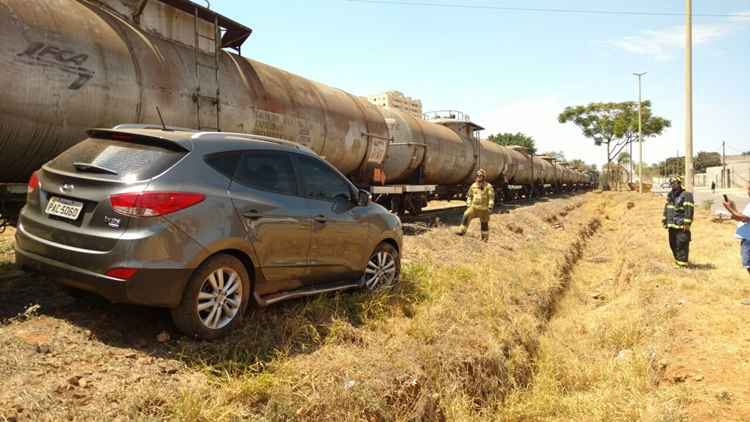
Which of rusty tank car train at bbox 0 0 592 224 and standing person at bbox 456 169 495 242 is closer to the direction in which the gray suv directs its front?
the standing person

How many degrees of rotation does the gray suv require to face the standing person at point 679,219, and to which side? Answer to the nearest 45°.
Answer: approximately 45° to its right

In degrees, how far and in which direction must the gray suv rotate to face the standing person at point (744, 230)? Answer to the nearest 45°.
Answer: approximately 45° to its right

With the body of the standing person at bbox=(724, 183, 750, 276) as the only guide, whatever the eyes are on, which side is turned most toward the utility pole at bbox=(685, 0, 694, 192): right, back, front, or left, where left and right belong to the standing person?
right

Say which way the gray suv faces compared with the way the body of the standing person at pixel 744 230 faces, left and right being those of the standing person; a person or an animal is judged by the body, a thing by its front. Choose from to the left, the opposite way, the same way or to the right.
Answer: to the right

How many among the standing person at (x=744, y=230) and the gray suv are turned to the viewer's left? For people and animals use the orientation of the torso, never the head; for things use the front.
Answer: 1

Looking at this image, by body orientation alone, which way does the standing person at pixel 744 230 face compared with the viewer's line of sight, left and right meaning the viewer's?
facing to the left of the viewer

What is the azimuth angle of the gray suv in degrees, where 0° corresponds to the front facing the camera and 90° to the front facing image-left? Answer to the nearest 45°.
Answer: approximately 225°
